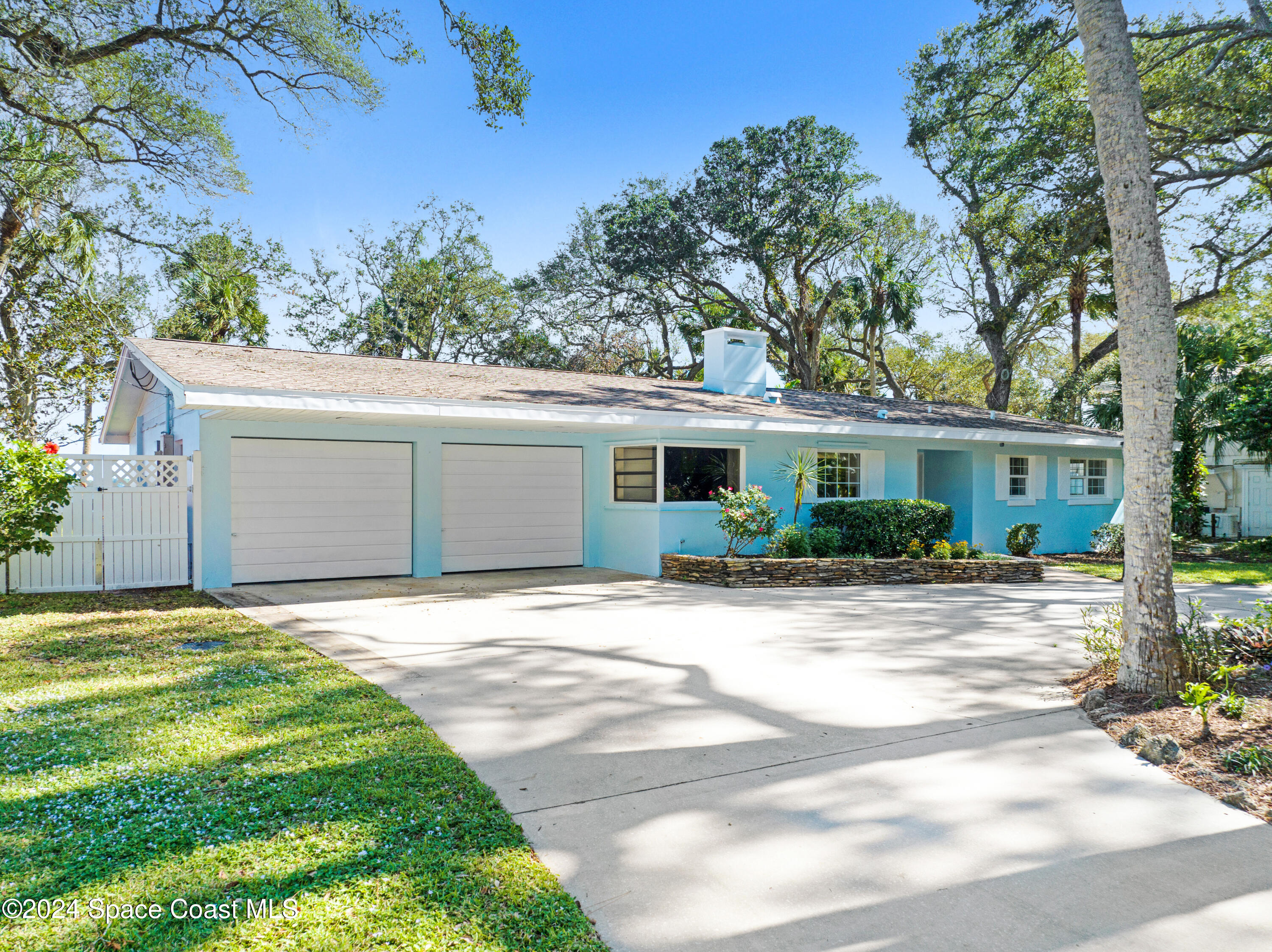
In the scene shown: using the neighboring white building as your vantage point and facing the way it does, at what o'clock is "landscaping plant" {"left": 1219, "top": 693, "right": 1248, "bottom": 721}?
The landscaping plant is roughly at 12 o'clock from the neighboring white building.

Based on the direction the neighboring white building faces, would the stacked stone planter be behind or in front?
in front

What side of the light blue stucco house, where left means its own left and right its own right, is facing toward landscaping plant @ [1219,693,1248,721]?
front

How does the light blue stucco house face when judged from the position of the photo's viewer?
facing the viewer and to the right of the viewer

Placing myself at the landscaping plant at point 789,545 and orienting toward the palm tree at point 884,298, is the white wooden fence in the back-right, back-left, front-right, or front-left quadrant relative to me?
back-left

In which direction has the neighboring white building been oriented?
toward the camera

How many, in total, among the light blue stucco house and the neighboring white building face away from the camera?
0

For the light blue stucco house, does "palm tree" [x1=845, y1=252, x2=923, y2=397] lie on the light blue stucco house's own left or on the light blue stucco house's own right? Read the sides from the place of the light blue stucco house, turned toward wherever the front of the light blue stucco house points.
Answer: on the light blue stucco house's own left

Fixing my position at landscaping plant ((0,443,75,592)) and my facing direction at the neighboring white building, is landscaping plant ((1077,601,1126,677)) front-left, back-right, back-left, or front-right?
front-right

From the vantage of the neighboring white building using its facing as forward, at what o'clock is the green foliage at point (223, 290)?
The green foliage is roughly at 2 o'clock from the neighboring white building.

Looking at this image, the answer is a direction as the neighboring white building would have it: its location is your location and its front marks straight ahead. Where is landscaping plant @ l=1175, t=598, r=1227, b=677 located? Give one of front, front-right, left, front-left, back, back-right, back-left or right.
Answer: front
